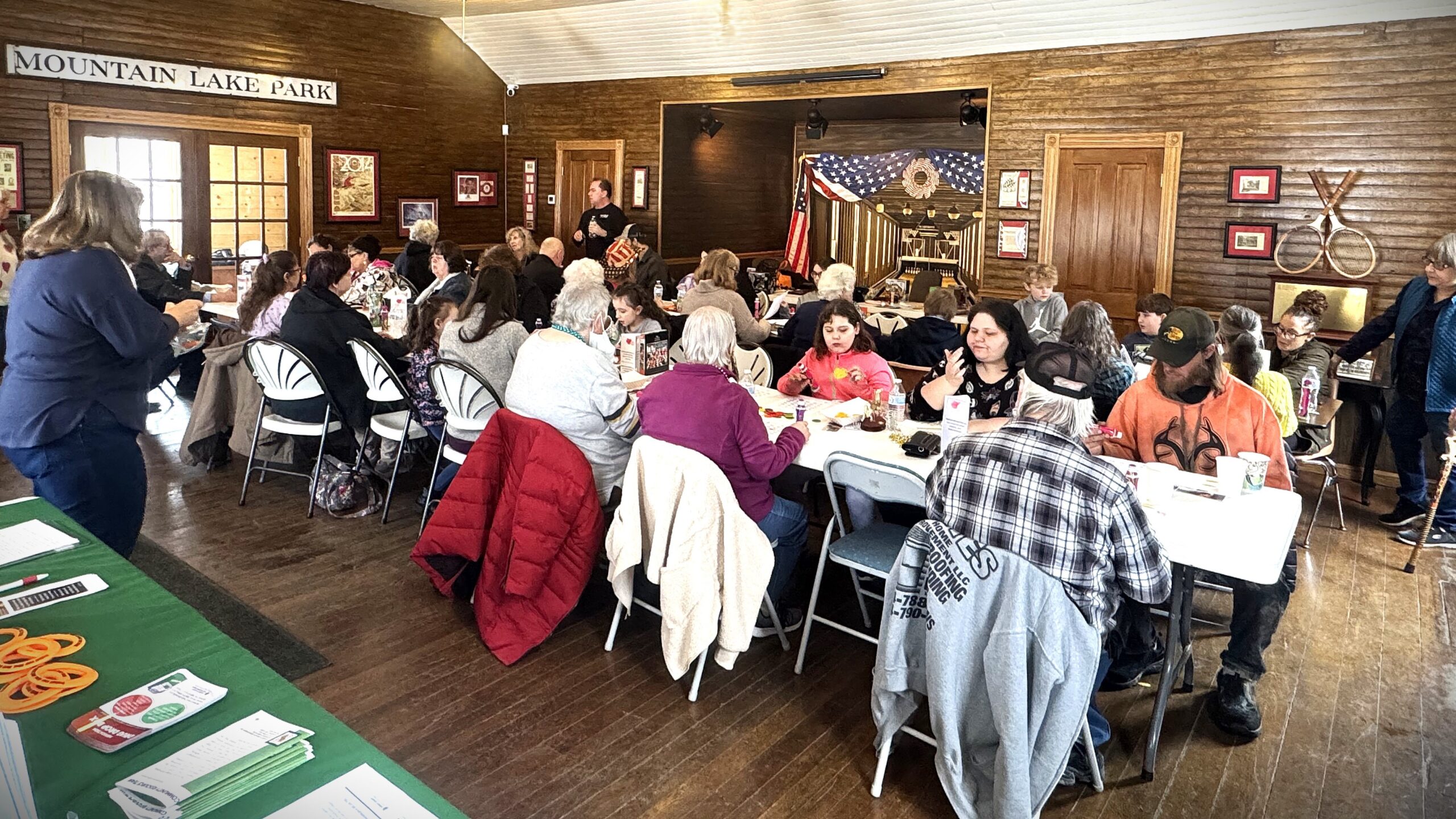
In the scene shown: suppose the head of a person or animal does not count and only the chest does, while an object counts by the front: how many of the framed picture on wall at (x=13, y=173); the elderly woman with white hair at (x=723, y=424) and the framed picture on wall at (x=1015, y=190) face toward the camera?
2

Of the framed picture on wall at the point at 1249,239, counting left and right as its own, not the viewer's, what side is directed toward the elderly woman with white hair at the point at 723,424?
front

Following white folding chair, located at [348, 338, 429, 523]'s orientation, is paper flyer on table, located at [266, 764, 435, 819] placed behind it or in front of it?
behind

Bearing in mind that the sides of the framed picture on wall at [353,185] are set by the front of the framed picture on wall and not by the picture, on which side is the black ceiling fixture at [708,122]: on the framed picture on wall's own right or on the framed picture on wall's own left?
on the framed picture on wall's own left

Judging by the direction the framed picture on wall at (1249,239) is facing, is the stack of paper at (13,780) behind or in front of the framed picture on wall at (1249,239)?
in front

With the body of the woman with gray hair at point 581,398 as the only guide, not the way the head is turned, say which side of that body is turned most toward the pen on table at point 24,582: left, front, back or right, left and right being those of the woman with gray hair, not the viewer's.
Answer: back

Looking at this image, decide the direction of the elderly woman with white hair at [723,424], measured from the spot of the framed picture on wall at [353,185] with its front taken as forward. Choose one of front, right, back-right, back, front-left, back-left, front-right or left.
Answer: front

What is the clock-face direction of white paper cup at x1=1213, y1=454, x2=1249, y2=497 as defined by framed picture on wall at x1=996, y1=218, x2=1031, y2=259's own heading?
The white paper cup is roughly at 12 o'clock from the framed picture on wall.

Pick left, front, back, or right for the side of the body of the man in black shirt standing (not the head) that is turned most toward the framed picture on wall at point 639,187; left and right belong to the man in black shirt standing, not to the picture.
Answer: back

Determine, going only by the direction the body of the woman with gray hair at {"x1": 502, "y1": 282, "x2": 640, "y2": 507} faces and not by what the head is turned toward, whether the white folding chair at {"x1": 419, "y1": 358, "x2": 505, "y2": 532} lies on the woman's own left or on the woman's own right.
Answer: on the woman's own left

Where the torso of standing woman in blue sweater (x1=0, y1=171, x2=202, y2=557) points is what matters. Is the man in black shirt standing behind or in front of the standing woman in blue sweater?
in front

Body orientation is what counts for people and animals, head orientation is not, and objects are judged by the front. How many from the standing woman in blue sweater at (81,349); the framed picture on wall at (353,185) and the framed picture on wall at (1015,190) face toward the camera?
2

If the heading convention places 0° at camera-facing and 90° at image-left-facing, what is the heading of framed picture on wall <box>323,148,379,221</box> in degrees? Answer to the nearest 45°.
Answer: approximately 0°

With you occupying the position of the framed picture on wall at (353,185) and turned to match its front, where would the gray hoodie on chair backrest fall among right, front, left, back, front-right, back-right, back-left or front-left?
front

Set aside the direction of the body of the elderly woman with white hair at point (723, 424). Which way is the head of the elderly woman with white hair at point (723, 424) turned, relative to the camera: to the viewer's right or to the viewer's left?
to the viewer's right

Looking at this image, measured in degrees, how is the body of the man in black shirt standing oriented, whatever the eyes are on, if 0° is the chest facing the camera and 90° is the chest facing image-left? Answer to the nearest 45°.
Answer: approximately 45°

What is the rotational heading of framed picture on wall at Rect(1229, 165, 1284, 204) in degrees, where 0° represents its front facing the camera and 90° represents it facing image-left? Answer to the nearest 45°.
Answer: approximately 0°

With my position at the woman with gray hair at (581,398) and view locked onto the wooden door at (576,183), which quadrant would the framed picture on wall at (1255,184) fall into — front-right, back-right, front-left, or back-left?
front-right
